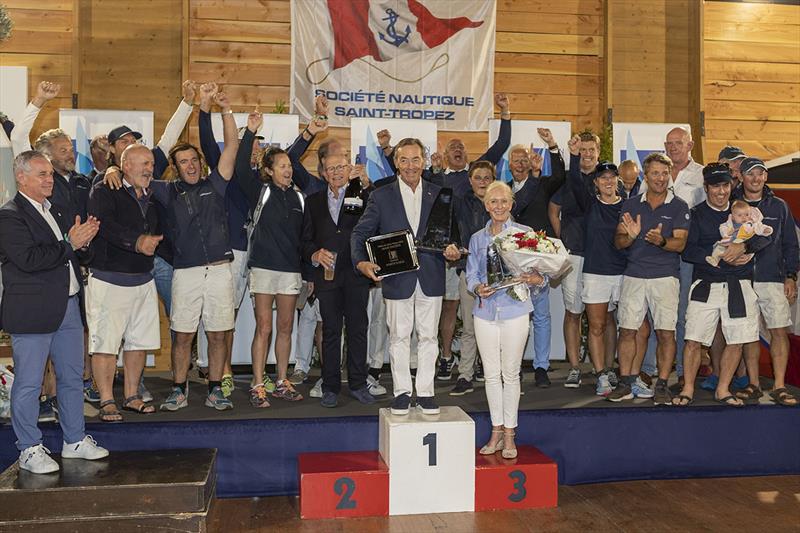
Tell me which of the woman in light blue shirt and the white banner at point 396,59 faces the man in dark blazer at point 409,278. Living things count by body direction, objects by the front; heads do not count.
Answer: the white banner

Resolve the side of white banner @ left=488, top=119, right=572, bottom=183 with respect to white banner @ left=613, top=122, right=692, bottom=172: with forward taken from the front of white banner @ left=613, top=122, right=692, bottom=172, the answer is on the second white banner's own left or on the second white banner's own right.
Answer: on the second white banner's own right

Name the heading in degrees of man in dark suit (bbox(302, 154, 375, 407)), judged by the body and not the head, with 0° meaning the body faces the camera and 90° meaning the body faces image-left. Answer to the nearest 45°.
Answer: approximately 0°

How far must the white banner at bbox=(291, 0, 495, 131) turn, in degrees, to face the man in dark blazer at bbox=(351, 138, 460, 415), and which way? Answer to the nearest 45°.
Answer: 0° — it already faces them

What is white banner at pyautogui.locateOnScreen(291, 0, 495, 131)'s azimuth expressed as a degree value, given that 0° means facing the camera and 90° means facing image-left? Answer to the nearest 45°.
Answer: approximately 0°

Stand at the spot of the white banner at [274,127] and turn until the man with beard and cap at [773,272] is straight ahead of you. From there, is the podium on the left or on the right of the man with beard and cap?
right
